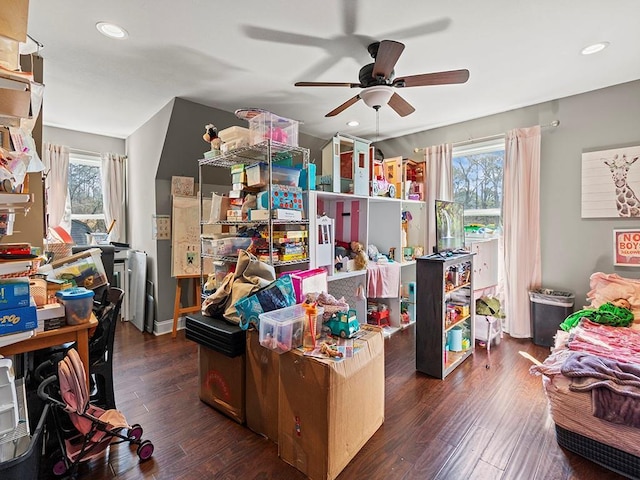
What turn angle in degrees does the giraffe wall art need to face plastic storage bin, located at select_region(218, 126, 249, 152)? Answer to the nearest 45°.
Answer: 0° — it already faces it

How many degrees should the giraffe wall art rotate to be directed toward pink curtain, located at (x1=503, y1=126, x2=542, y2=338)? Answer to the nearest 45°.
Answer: approximately 45° to its right

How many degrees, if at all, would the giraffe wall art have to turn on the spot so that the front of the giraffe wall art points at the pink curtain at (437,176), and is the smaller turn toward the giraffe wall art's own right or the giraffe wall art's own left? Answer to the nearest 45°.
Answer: approximately 45° to the giraffe wall art's own right

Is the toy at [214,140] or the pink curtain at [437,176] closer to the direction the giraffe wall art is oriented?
the toy

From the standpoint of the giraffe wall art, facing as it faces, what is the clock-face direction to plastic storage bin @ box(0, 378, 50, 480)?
The plastic storage bin is roughly at 11 o'clock from the giraffe wall art.

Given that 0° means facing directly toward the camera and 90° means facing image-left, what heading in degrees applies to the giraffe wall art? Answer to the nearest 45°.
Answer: approximately 45°
